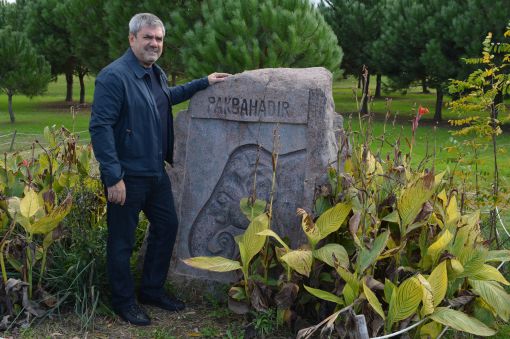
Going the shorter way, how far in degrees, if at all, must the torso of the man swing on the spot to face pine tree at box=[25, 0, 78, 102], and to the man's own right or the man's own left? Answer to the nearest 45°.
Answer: approximately 135° to the man's own left

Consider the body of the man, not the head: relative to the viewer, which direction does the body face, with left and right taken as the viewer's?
facing the viewer and to the right of the viewer

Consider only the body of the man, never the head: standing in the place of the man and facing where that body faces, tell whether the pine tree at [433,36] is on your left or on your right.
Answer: on your left

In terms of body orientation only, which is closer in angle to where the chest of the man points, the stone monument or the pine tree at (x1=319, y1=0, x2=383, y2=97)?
the stone monument

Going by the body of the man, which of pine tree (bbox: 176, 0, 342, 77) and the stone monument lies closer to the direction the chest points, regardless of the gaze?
the stone monument

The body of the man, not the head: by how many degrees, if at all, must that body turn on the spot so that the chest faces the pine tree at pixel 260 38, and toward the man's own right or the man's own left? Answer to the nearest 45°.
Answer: approximately 135° to the man's own left

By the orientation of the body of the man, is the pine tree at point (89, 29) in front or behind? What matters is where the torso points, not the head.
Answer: behind

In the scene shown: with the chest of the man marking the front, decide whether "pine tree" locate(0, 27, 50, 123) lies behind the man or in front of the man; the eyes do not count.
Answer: behind
